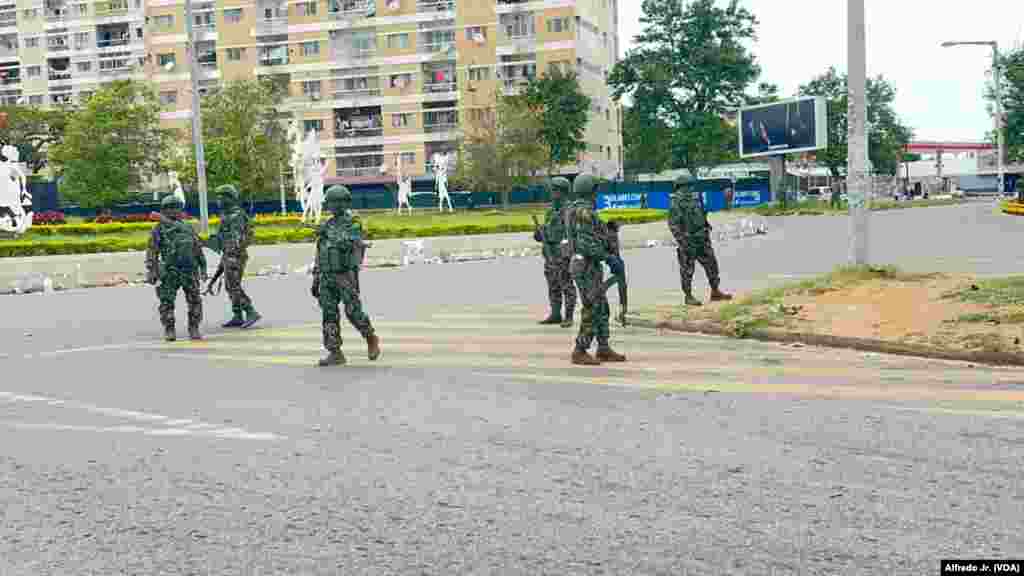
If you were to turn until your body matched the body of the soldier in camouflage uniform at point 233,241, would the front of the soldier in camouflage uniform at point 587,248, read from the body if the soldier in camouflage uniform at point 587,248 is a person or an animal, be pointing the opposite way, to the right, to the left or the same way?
the opposite way

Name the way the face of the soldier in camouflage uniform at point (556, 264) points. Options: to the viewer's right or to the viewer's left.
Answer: to the viewer's left

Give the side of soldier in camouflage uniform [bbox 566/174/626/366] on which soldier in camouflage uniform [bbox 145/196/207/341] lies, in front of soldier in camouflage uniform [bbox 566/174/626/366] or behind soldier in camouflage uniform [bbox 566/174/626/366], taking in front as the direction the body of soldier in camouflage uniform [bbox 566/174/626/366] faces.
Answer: behind
